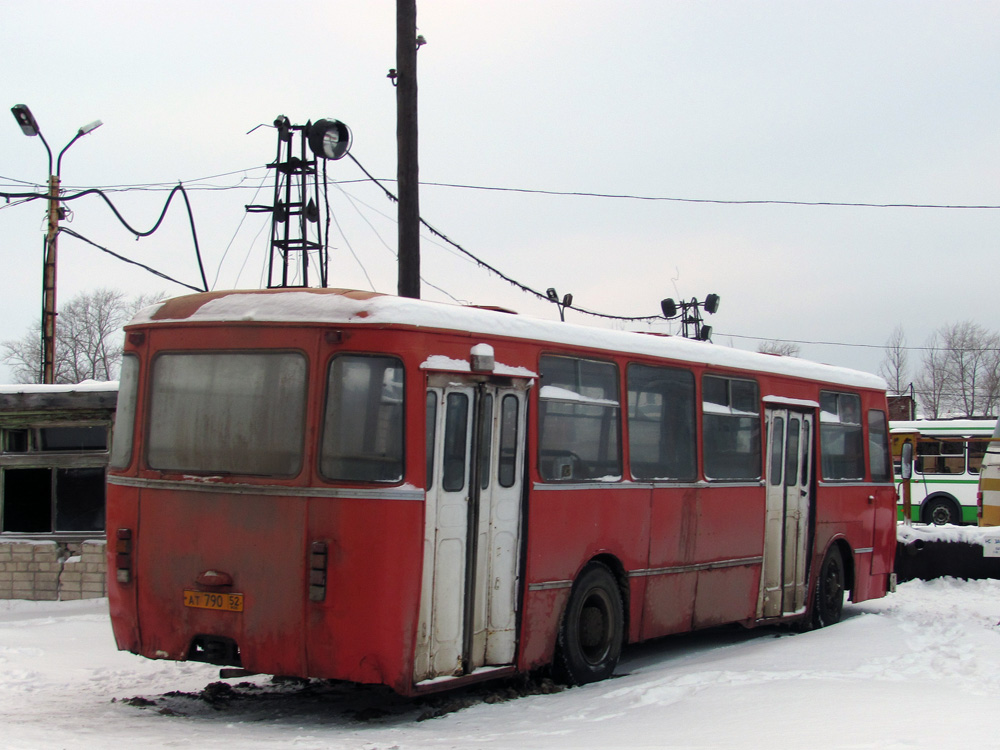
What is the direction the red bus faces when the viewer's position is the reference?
facing away from the viewer and to the right of the viewer

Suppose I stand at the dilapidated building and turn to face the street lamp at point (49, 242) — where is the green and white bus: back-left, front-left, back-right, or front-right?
front-right

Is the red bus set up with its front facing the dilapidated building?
no

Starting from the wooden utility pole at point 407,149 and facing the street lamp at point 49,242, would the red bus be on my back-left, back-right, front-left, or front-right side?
back-left

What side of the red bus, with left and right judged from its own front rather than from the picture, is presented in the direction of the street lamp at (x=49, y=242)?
left

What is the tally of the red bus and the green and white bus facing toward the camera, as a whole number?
0

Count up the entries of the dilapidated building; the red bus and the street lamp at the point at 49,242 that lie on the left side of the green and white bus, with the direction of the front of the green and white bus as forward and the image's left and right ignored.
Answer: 0

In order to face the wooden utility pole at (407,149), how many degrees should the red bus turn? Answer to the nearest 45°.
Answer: approximately 45° to its left

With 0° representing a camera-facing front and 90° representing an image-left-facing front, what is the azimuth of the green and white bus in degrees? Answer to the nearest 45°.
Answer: approximately 90°

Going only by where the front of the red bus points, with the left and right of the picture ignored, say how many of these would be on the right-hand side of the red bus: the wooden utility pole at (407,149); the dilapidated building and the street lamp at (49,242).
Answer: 0
